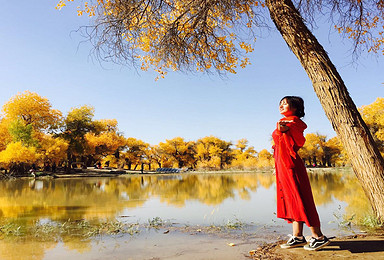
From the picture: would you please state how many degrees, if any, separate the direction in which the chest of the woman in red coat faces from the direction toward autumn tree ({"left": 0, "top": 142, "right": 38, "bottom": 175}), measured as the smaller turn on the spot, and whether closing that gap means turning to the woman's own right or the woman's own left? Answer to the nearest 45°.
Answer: approximately 45° to the woman's own right

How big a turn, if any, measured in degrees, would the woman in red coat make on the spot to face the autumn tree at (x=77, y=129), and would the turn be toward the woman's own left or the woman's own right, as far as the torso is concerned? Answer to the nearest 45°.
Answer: approximately 45° to the woman's own right

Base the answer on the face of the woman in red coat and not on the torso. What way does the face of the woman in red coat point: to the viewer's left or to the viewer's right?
to the viewer's left

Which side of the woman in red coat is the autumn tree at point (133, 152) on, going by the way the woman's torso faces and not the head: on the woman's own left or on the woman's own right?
on the woman's own right

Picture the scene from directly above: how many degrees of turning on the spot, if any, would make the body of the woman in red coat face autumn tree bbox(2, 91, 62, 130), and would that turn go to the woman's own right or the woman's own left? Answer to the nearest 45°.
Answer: approximately 45° to the woman's own right

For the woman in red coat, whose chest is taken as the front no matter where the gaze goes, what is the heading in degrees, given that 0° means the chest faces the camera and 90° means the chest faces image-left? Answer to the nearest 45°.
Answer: approximately 90°
